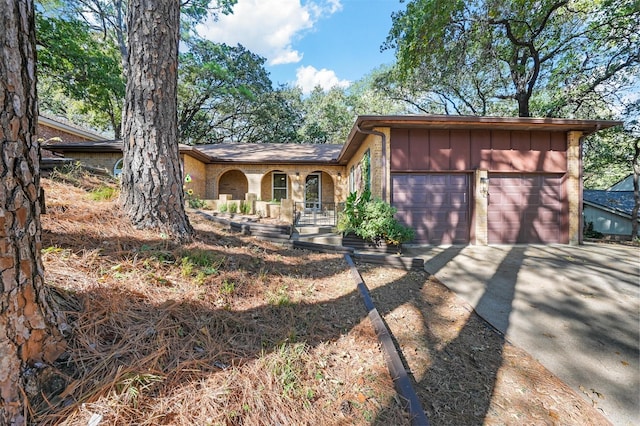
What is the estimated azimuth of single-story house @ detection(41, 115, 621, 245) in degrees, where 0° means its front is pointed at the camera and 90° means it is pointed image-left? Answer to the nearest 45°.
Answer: approximately 0°

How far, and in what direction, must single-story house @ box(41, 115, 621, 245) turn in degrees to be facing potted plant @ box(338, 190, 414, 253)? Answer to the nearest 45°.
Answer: approximately 45° to its right

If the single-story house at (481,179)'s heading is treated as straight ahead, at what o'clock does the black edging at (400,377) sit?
The black edging is roughly at 1 o'clock from the single-story house.

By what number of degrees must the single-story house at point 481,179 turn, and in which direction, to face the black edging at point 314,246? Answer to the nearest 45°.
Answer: approximately 45° to its right

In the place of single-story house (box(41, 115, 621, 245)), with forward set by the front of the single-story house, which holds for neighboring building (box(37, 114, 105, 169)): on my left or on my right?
on my right

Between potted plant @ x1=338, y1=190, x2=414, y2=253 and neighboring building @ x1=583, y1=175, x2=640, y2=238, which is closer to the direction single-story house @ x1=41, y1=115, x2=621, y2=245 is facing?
the potted plant

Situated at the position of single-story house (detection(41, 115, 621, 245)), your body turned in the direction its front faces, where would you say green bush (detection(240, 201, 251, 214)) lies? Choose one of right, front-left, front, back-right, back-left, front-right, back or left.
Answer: right

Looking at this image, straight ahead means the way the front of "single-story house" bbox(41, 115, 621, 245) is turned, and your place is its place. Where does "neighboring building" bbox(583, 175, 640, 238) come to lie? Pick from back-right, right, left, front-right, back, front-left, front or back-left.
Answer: back-left
